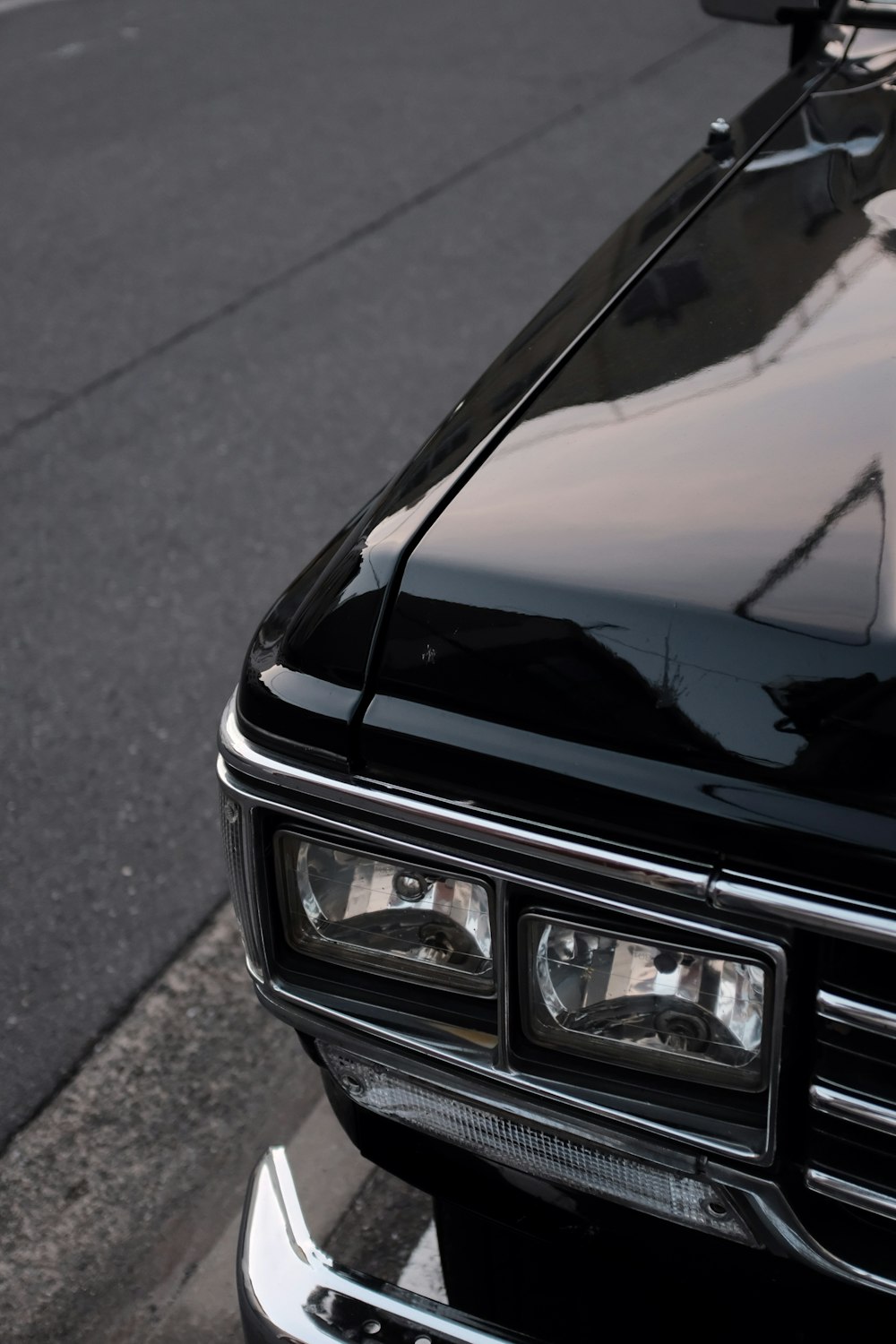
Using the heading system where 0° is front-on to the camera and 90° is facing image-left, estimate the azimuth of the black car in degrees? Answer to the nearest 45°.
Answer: approximately 45°
